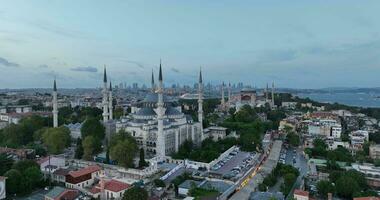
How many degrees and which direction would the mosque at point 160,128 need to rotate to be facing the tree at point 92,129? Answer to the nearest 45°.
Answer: approximately 45° to its left

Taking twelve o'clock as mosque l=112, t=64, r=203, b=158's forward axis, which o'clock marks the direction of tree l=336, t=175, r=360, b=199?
The tree is roughly at 6 o'clock from the mosque.

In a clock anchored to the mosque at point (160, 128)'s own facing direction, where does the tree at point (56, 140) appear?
The tree is roughly at 10 o'clock from the mosque.

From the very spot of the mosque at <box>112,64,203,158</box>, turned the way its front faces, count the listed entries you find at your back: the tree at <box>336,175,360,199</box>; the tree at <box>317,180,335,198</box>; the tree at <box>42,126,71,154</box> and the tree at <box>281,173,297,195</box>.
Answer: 3

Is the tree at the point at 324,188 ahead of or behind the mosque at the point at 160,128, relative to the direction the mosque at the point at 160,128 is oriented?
behind

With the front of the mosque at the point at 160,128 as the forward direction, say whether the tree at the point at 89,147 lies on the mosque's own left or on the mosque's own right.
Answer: on the mosque's own left

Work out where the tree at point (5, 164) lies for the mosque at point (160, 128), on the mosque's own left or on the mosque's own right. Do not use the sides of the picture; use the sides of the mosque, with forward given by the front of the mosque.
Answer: on the mosque's own left

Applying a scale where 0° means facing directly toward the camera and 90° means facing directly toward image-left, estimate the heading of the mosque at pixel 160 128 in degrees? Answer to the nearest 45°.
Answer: approximately 135°

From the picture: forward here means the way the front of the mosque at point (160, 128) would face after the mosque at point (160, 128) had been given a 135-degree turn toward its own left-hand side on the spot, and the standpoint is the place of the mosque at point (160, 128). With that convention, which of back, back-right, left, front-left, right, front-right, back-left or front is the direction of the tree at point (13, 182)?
front-right

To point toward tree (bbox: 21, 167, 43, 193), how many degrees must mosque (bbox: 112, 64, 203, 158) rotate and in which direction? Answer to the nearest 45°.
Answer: approximately 90° to its left

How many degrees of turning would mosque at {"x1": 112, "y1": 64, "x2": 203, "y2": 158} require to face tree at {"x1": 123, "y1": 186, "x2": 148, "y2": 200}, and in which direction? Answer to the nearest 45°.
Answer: approximately 135° to its left
